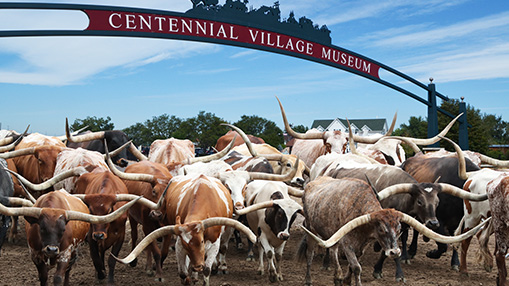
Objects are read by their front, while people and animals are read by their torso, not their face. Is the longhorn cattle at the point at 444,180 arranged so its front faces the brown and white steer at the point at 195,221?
no

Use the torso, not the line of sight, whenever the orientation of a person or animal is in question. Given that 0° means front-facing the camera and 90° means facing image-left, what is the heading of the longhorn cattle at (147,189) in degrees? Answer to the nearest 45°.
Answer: approximately 315°

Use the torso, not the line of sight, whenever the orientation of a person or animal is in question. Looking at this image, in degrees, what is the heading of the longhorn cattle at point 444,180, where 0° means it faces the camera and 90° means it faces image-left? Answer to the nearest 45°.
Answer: approximately 315°

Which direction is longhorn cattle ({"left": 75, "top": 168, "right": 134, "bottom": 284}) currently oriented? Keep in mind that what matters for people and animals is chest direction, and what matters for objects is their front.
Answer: toward the camera

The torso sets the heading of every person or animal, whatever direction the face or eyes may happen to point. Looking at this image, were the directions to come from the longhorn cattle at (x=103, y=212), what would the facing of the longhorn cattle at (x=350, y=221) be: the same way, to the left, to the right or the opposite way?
the same way

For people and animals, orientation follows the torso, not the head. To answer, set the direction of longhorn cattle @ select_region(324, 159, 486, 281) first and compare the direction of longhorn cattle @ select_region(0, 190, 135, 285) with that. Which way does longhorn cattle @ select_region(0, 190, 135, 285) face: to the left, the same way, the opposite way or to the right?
the same way

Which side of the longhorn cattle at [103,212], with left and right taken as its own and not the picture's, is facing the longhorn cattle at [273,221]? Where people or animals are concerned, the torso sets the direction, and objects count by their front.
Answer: left

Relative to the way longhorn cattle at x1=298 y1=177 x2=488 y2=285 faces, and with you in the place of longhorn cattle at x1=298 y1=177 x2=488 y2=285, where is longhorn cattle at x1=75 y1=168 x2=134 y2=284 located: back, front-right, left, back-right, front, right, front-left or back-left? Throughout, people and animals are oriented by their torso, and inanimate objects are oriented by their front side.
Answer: back-right

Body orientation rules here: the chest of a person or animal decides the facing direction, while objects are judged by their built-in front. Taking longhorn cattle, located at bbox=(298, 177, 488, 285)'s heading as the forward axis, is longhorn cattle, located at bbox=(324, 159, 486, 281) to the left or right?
on its left

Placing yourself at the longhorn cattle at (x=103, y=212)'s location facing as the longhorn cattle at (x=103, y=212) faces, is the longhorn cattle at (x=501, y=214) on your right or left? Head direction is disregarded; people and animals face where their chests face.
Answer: on your left

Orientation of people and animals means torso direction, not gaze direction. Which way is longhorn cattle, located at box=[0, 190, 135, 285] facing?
toward the camera
